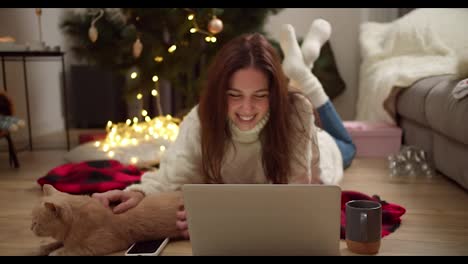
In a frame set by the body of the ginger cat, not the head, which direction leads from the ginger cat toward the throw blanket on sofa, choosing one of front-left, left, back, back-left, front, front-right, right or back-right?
back-right

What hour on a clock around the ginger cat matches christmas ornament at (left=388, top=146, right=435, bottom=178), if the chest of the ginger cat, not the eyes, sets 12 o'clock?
The christmas ornament is roughly at 5 o'clock from the ginger cat.

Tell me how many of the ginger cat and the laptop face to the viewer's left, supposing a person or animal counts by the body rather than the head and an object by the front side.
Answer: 1

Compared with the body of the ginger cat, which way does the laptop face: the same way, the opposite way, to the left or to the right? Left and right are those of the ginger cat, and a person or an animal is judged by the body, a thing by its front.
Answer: to the right

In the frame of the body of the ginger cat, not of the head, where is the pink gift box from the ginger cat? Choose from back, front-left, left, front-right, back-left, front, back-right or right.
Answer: back-right

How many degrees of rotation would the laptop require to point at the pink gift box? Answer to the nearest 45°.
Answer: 0° — it already faces it

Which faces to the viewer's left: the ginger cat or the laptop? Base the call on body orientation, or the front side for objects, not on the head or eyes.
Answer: the ginger cat

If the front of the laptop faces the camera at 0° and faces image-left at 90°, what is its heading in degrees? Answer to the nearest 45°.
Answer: approximately 180°

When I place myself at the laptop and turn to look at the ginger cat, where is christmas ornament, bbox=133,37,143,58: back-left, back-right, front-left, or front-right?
front-right

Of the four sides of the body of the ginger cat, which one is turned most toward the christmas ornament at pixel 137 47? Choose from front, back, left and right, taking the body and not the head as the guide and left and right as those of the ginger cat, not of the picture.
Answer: right

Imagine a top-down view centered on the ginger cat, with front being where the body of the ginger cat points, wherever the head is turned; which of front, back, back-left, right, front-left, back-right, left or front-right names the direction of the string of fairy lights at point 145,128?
right

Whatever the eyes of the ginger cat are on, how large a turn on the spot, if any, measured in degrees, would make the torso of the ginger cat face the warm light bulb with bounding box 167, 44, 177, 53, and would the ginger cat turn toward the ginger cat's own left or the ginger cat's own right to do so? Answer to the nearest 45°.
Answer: approximately 90° to the ginger cat's own right

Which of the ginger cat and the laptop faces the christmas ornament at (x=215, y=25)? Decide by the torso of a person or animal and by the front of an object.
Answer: the laptop

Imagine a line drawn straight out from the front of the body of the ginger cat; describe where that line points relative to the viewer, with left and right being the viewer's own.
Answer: facing to the left of the viewer

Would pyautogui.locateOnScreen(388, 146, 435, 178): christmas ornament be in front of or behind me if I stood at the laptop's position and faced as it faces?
in front
